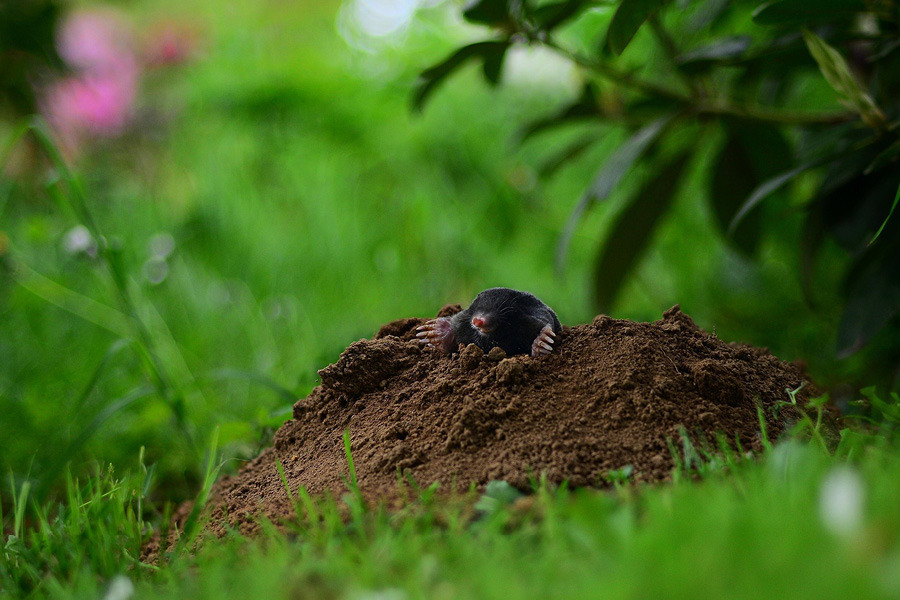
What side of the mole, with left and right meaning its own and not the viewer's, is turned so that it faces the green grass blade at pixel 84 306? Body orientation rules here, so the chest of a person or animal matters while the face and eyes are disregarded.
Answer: right

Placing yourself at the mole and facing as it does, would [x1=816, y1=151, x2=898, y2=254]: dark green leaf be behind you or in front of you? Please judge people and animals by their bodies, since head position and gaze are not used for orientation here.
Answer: behind

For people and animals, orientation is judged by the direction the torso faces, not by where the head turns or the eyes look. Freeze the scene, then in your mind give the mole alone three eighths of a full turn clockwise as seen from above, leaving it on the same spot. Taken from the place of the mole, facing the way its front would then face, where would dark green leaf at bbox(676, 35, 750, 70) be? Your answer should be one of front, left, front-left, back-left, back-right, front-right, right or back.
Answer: front-right

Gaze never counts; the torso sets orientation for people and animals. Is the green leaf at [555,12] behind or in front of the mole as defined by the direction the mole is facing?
behind

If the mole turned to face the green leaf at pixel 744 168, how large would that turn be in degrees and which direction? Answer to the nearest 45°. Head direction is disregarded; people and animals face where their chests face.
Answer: approximately 180°

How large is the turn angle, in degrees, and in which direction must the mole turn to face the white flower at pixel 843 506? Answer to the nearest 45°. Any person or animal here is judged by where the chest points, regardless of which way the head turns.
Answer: approximately 45° to its left

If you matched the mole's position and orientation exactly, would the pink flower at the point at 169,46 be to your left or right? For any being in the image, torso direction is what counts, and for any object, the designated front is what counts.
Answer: on your right

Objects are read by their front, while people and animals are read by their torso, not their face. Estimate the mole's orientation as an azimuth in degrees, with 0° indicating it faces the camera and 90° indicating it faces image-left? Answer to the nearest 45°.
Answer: approximately 45°

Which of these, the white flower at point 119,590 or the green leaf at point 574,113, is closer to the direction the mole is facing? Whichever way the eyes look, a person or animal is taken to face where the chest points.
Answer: the white flower

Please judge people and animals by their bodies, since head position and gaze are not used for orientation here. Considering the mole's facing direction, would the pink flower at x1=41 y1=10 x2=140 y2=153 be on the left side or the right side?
on its right
